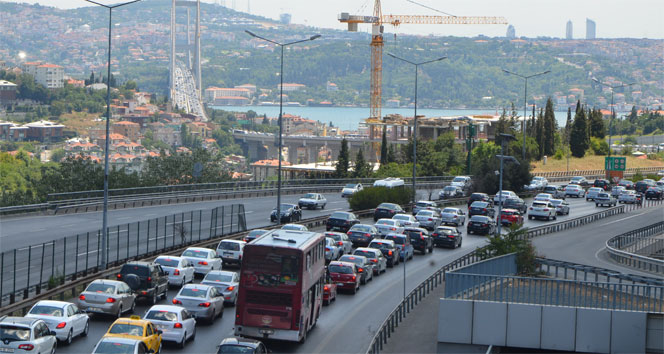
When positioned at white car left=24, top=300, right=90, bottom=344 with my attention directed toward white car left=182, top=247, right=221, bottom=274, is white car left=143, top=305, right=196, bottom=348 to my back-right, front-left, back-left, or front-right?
front-right

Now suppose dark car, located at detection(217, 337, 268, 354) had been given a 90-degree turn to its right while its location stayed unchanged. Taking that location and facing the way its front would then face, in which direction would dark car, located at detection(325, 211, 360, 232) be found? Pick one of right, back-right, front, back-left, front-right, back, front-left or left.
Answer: back-left

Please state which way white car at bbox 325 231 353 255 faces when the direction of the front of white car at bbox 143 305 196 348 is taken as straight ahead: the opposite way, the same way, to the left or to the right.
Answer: the same way

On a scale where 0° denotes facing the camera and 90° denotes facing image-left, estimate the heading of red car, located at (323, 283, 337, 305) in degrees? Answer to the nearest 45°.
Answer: approximately 225°

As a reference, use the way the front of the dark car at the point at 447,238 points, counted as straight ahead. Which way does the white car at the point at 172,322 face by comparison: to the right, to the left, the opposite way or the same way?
the same way

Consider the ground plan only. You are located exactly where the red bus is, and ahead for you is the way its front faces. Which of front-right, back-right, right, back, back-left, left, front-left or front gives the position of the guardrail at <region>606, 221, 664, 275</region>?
front

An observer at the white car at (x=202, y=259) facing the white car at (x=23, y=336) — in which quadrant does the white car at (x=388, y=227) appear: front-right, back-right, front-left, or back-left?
back-left

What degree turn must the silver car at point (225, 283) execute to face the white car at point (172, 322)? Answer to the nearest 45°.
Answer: approximately 135° to its right

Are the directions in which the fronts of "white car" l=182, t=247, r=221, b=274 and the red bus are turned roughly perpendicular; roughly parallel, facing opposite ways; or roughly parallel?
roughly parallel

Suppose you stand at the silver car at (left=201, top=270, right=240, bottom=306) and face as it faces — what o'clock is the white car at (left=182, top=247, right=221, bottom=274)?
the white car at (left=182, top=247, right=221, bottom=274) is roughly at 10 o'clock from the silver car at (left=201, top=270, right=240, bottom=306).

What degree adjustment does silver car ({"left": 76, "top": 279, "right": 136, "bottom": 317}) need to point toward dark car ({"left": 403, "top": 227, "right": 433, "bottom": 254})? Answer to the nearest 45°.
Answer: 0° — it already faces it

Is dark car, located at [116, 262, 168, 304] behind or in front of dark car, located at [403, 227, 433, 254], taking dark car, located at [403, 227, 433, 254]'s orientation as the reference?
behind

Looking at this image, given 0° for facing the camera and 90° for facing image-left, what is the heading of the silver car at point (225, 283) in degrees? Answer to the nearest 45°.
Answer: approximately 225°

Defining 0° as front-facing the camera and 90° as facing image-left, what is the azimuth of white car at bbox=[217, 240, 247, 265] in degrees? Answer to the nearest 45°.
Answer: approximately 225°

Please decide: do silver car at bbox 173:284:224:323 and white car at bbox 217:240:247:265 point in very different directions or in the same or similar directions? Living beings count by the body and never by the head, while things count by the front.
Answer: same or similar directions

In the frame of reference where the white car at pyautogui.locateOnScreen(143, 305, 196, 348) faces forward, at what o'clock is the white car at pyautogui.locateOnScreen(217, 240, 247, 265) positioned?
the white car at pyautogui.locateOnScreen(217, 240, 247, 265) is roughly at 11 o'clock from the white car at pyautogui.locateOnScreen(143, 305, 196, 348).

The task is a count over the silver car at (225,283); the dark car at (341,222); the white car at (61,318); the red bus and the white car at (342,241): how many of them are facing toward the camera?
0

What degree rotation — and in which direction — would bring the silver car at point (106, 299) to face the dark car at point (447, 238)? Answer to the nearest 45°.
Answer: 0° — it already faces it
